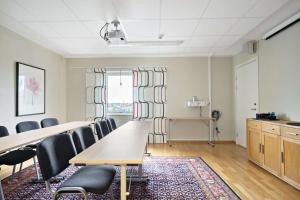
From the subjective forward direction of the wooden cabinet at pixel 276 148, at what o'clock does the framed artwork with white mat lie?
The framed artwork with white mat is roughly at 1 o'clock from the wooden cabinet.

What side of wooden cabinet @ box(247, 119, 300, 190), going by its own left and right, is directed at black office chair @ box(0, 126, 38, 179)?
front

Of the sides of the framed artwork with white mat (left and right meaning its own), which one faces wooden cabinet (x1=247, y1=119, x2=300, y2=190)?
front

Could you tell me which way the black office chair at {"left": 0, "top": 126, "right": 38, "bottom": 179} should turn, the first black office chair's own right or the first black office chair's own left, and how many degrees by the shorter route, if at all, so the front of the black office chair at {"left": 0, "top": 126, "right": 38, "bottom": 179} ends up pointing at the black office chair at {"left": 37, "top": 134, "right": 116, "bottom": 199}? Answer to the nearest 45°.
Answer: approximately 45° to the first black office chair's own right

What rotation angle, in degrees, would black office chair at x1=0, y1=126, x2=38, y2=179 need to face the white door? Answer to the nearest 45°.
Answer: approximately 45° to its left

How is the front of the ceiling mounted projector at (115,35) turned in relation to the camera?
facing the viewer and to the right of the viewer

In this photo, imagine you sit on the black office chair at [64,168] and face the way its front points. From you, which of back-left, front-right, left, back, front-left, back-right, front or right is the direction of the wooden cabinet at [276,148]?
front-left

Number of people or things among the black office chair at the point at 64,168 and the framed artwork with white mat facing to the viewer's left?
0

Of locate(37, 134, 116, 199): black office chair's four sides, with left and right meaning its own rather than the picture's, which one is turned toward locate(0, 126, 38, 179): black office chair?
back
